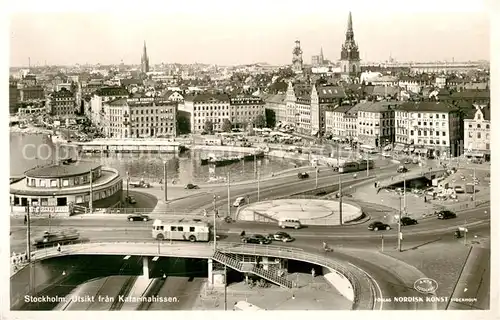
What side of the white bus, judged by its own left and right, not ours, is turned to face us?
left
